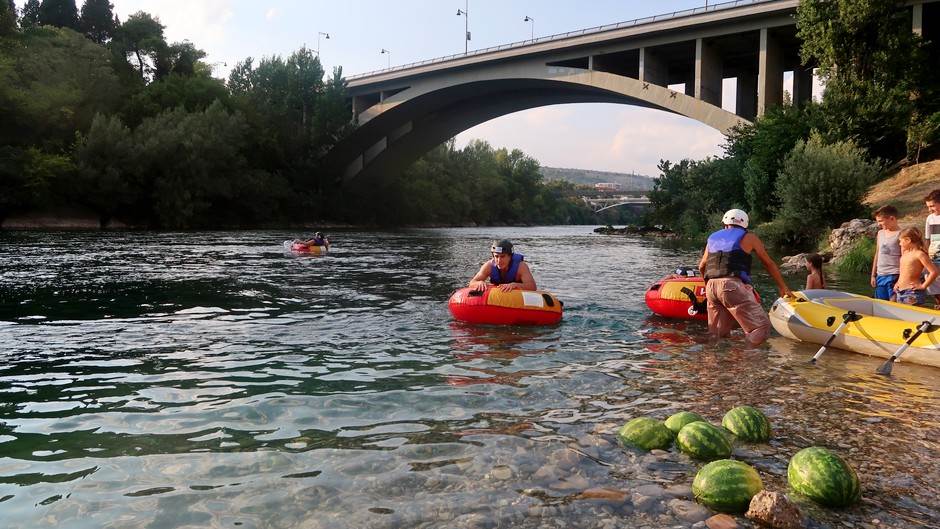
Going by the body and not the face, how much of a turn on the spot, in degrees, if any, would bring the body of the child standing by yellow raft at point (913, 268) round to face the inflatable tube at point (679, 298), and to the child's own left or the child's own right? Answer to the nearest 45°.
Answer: approximately 45° to the child's own right

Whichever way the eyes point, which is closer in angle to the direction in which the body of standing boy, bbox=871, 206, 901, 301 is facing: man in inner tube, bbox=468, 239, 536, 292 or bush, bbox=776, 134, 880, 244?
the man in inner tube

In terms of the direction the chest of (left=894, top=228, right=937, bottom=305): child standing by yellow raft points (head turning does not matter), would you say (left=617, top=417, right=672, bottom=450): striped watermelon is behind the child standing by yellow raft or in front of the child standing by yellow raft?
in front

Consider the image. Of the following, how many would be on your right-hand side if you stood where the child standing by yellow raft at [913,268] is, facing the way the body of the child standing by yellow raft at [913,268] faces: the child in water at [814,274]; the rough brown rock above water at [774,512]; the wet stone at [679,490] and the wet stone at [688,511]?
1

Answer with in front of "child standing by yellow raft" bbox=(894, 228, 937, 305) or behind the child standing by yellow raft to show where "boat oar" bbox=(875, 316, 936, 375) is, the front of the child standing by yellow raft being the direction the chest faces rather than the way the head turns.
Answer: in front

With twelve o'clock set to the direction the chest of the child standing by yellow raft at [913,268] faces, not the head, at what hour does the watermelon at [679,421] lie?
The watermelon is roughly at 11 o'clock from the child standing by yellow raft.

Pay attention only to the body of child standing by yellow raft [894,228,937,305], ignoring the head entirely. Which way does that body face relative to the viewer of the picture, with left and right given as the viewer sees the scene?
facing the viewer and to the left of the viewer

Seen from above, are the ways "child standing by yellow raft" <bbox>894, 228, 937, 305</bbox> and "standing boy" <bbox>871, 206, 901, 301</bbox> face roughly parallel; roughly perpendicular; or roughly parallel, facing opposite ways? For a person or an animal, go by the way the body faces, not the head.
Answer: roughly parallel

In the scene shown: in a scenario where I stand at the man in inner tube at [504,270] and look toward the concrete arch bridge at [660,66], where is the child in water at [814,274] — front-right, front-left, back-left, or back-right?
front-right

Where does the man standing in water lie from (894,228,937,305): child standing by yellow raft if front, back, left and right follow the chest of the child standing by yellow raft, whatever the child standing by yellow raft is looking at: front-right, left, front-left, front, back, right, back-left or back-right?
front

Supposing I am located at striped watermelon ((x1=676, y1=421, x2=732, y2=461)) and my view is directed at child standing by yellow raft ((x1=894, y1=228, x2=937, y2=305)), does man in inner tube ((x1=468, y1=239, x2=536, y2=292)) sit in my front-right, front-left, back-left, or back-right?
front-left

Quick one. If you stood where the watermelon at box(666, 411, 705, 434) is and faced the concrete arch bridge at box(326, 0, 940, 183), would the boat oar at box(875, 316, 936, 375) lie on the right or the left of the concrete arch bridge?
right

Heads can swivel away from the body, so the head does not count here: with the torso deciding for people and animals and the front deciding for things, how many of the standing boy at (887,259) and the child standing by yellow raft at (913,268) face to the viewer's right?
0
